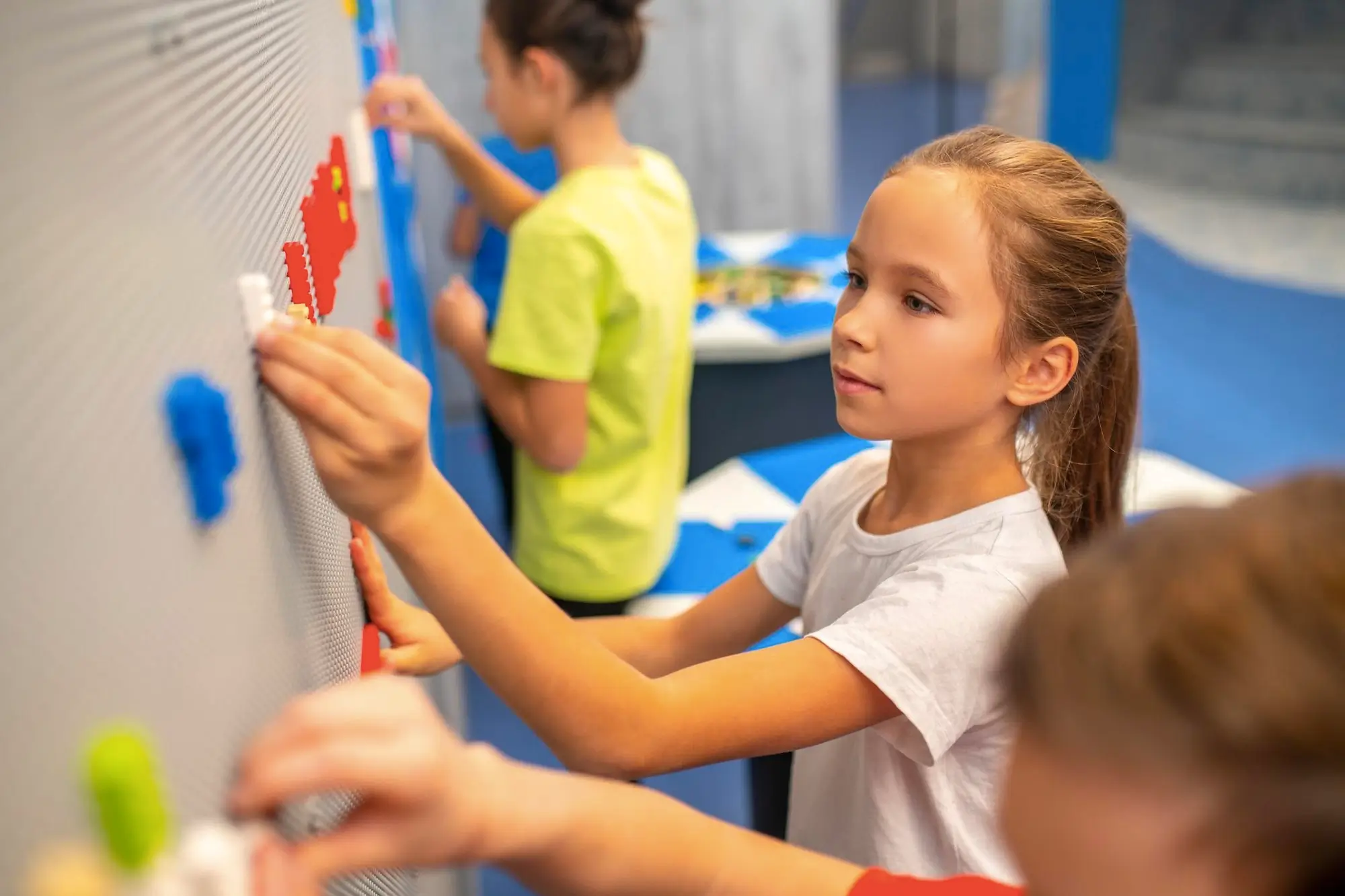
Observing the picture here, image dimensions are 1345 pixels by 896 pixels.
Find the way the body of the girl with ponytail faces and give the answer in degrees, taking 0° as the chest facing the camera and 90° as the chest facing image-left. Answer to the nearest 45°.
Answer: approximately 45°

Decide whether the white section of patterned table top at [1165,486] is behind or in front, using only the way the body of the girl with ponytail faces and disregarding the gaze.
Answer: behind

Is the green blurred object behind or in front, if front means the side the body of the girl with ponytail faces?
in front

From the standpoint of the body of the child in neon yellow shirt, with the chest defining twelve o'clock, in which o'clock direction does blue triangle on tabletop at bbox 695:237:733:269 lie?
The blue triangle on tabletop is roughly at 2 o'clock from the child in neon yellow shirt.

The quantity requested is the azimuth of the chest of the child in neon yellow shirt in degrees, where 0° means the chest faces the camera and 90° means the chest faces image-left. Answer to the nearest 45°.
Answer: approximately 135°

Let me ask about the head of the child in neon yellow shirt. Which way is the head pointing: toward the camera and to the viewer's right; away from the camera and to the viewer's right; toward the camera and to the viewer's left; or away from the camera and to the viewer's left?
away from the camera and to the viewer's left

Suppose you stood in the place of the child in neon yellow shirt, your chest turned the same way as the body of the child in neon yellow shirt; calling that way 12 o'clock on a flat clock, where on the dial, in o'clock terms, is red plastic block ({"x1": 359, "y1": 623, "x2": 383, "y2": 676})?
The red plastic block is roughly at 8 o'clock from the child in neon yellow shirt.
